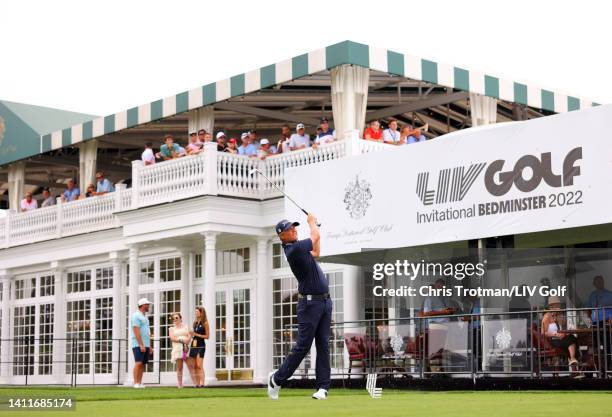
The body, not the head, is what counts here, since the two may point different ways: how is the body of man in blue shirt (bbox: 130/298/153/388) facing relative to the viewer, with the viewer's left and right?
facing to the right of the viewer

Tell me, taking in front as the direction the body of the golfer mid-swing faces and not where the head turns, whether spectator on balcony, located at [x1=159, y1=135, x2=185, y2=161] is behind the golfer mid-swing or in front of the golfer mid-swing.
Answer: behind

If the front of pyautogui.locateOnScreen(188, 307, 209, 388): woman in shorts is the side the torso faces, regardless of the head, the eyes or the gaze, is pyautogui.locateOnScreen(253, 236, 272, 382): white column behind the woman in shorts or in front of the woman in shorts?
behind

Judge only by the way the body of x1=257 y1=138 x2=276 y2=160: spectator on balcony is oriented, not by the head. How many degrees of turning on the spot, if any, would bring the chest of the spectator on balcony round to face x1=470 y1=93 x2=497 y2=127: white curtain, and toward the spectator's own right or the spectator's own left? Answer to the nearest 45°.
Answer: approximately 45° to the spectator's own left

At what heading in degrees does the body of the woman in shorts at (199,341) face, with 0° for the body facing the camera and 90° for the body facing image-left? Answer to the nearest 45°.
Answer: approximately 45°

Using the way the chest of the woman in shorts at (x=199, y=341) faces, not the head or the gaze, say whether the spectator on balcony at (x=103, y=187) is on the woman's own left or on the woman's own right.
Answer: on the woman's own right

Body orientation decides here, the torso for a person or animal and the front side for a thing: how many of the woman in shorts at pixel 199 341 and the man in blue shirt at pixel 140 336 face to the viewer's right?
1
